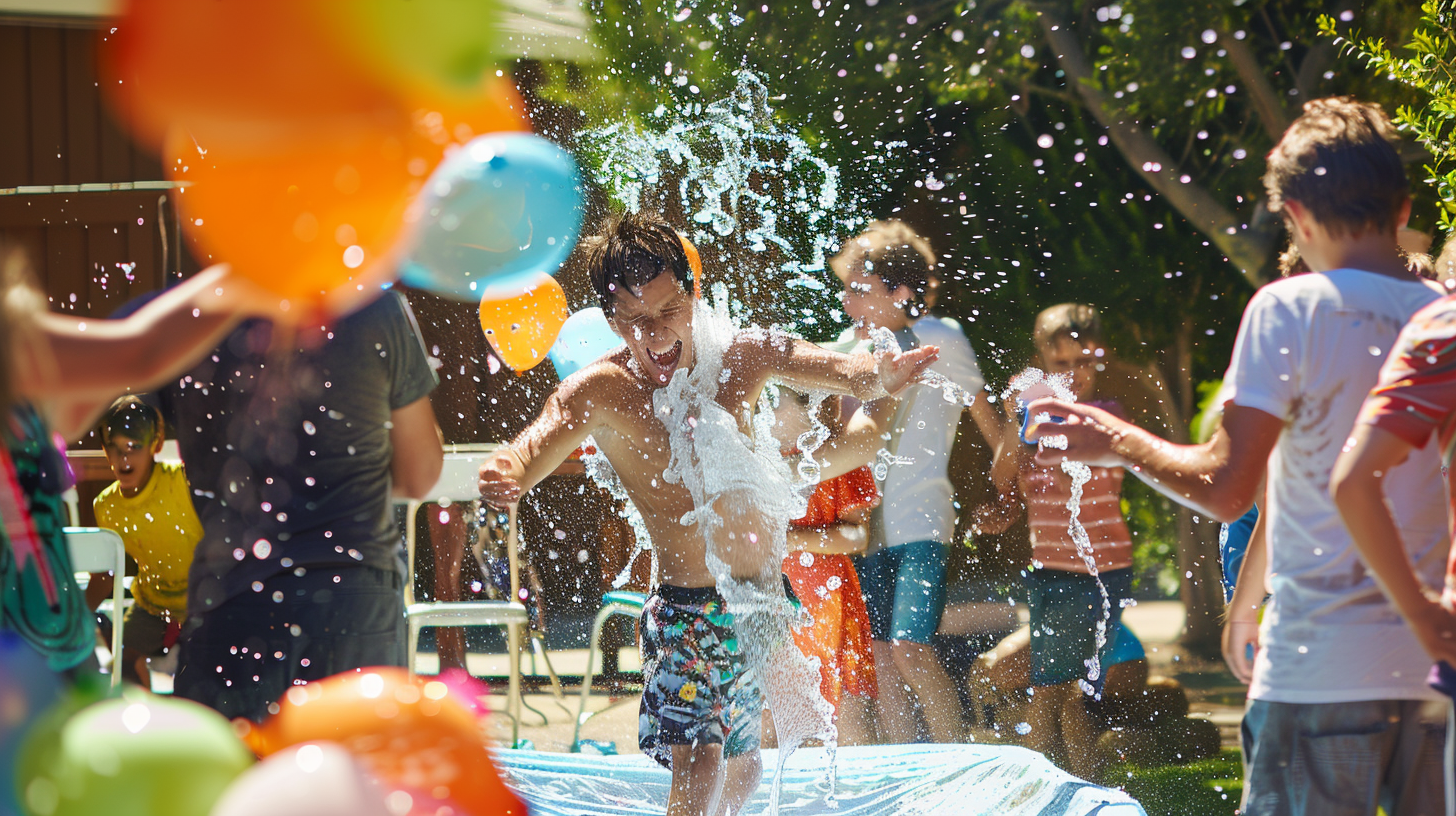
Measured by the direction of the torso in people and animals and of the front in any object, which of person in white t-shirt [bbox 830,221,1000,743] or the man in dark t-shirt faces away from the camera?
the man in dark t-shirt

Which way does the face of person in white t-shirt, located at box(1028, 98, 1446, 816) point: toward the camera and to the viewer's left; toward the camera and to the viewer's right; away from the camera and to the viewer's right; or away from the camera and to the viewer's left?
away from the camera and to the viewer's left

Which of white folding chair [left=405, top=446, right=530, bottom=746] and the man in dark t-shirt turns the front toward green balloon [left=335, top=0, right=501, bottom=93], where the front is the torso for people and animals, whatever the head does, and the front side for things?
the white folding chair

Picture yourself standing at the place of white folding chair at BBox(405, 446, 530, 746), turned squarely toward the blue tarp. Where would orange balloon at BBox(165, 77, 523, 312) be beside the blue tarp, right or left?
right

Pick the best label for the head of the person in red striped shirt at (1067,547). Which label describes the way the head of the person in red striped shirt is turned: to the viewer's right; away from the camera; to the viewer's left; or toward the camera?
toward the camera

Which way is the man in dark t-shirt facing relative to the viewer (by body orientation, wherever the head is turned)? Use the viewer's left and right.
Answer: facing away from the viewer

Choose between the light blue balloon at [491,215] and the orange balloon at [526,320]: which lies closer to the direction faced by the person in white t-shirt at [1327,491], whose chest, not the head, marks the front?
the orange balloon

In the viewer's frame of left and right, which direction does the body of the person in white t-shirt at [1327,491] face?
facing away from the viewer and to the left of the viewer

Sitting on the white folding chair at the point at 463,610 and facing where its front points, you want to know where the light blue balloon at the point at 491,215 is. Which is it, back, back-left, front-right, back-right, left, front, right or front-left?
front

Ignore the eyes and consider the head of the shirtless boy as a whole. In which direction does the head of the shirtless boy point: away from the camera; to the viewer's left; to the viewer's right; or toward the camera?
toward the camera

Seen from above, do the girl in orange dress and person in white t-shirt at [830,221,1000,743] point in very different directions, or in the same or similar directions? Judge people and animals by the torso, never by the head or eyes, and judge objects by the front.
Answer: same or similar directions

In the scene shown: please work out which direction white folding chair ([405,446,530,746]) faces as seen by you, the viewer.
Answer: facing the viewer

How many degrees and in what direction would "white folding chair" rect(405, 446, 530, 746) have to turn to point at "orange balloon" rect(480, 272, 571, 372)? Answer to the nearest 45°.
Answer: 0° — it already faces it

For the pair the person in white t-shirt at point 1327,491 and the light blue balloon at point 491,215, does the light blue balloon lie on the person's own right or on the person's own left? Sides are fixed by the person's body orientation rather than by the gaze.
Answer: on the person's own left

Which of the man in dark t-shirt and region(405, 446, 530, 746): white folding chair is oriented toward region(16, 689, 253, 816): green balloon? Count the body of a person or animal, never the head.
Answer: the white folding chair

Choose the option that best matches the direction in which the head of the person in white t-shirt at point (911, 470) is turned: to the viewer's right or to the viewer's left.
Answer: to the viewer's left
